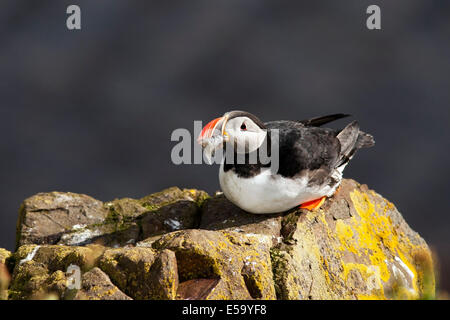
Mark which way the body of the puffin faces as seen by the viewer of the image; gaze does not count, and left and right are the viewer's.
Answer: facing to the left of the viewer

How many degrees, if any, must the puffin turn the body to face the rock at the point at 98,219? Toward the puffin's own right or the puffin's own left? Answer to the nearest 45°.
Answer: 0° — it already faces it

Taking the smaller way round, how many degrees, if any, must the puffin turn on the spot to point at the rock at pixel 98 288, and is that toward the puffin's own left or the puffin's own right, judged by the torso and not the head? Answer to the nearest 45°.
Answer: approximately 45° to the puffin's own left

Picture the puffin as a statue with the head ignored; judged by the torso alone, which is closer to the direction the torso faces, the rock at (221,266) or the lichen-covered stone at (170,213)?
the lichen-covered stone

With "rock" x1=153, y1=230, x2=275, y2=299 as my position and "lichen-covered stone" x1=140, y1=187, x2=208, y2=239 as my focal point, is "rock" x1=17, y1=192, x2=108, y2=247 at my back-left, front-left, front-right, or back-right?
front-left

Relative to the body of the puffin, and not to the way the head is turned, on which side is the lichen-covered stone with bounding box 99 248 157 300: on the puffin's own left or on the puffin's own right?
on the puffin's own left

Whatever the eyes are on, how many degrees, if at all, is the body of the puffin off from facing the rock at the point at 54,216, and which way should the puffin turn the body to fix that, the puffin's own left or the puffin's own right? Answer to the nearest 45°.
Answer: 0° — it already faces it

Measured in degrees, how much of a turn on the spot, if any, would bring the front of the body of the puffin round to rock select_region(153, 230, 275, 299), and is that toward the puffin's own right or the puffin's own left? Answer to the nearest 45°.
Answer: approximately 90° to the puffin's own left

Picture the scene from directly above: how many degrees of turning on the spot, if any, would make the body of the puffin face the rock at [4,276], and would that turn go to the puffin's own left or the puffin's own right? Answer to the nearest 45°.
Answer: approximately 45° to the puffin's own left
